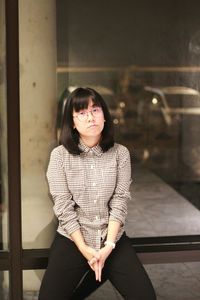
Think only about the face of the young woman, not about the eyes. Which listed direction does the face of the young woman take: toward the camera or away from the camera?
toward the camera

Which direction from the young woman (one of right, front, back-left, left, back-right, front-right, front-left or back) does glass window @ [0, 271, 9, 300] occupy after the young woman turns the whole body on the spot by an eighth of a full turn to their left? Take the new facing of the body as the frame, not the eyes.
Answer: back

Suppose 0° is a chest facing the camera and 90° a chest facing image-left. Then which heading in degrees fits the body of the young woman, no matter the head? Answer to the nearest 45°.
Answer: approximately 0°

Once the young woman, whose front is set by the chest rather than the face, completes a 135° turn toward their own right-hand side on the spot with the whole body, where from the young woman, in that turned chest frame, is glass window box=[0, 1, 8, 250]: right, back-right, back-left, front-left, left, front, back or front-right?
front

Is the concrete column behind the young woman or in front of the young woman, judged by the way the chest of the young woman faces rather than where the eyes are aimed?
behind
